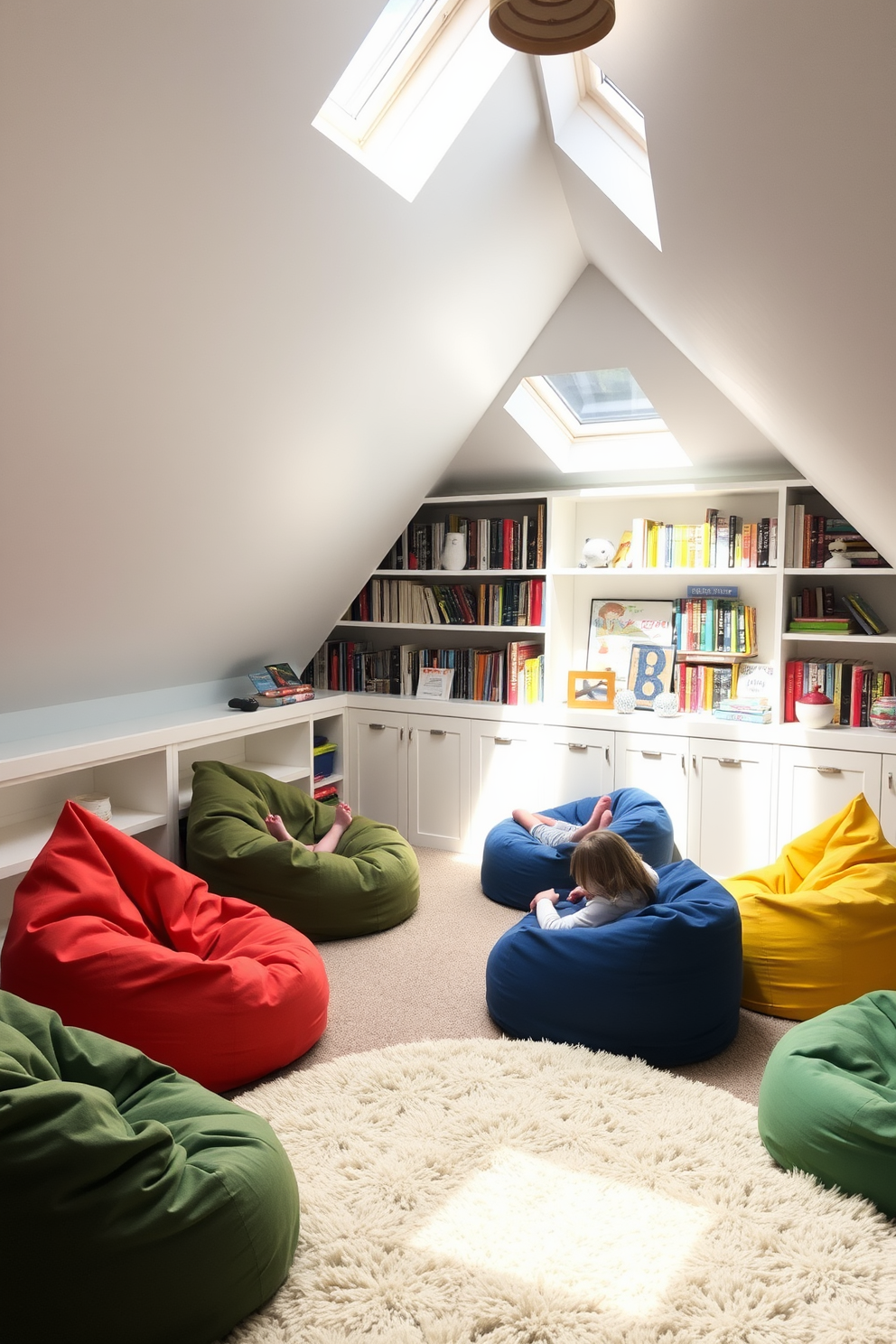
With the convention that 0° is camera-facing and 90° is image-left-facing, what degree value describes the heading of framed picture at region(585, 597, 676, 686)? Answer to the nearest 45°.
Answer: approximately 0°

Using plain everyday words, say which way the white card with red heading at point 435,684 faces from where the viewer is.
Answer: facing the viewer

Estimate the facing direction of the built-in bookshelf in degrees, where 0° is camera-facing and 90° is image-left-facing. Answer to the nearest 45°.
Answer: approximately 0°

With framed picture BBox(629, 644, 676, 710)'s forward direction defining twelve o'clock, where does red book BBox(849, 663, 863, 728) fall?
The red book is roughly at 10 o'clock from the framed picture.

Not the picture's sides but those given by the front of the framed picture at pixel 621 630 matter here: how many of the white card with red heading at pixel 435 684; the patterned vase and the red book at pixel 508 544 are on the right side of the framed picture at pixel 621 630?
2

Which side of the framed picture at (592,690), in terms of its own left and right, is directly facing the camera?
front

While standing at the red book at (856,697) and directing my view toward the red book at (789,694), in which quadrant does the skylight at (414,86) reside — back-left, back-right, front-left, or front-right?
front-left

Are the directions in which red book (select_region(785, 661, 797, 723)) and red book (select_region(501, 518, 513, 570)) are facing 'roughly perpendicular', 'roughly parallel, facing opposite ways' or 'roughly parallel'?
roughly parallel

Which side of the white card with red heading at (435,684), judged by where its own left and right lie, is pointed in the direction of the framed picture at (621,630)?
left

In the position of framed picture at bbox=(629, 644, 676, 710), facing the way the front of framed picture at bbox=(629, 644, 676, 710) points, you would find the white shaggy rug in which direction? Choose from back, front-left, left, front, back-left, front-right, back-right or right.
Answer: front
